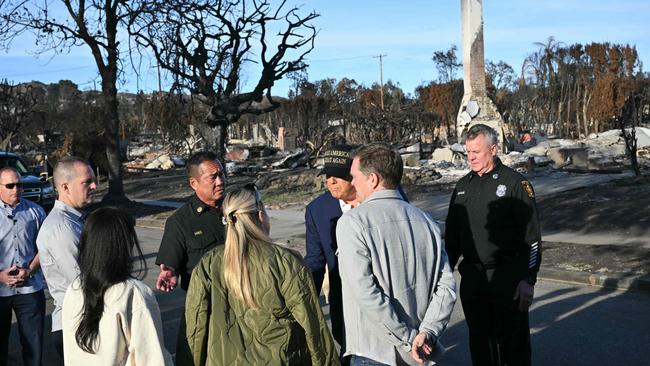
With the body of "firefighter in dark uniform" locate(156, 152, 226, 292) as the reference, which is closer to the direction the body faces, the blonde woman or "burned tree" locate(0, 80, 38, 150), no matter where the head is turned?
the blonde woman

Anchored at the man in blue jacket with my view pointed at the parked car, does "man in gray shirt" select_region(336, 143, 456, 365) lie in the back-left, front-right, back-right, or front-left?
back-left

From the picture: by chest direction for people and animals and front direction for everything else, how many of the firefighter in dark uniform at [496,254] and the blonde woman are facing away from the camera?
1

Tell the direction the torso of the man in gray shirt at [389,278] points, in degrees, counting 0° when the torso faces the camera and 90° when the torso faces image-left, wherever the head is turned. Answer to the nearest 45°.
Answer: approximately 135°

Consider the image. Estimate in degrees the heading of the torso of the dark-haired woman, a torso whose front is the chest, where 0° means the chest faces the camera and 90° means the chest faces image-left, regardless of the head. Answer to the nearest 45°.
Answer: approximately 225°

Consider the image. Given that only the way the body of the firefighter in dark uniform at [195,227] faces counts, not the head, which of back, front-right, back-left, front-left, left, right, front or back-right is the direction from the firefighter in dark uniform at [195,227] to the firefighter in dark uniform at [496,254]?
front-left

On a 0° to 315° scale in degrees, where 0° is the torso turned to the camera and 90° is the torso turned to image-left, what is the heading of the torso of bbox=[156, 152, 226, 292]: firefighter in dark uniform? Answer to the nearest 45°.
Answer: approximately 315°

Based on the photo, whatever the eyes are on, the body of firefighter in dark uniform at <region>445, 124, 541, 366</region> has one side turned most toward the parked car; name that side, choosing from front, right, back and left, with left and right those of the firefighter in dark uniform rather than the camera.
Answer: right

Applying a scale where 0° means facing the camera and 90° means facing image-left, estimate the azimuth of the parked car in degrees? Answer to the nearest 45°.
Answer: approximately 315°

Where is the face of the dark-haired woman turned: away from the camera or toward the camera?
away from the camera

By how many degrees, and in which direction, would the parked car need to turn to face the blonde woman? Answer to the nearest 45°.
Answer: approximately 45° to its right

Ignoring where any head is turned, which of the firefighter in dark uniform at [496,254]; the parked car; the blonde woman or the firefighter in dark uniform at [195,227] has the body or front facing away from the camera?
the blonde woman

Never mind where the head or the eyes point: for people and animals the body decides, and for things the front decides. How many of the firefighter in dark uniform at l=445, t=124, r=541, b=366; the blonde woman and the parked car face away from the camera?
1

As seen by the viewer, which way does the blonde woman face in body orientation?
away from the camera

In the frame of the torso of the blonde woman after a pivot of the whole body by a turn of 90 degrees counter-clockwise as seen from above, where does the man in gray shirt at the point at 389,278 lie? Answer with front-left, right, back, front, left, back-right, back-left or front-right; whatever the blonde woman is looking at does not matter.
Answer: back

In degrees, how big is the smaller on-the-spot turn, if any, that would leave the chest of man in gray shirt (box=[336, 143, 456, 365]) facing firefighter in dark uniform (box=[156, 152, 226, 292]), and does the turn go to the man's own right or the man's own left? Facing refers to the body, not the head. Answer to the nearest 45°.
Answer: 0° — they already face them
